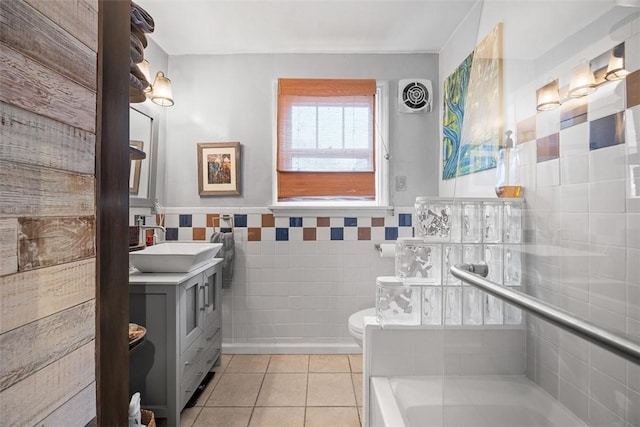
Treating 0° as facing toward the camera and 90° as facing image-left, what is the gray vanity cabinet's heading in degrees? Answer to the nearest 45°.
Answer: approximately 270°

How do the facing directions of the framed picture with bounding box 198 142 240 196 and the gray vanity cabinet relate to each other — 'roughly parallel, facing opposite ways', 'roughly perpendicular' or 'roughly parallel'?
roughly perpendicular

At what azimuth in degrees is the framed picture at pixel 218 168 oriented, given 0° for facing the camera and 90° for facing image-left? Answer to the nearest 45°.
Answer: approximately 0°

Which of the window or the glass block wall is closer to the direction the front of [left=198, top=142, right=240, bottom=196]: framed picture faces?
the glass block wall

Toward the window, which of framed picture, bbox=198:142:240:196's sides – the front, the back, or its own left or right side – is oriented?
left

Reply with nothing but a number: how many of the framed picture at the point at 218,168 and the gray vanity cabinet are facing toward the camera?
1

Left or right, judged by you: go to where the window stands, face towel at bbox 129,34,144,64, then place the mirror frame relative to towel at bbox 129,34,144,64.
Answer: right
